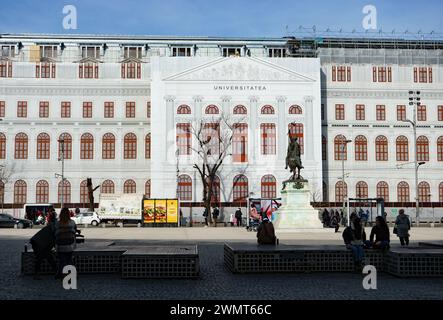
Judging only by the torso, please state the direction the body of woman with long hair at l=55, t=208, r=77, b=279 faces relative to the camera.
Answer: away from the camera
